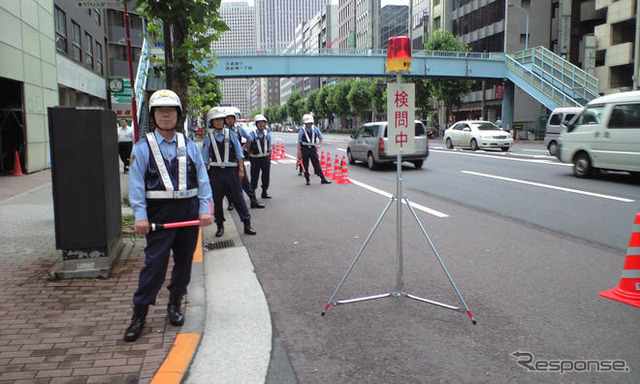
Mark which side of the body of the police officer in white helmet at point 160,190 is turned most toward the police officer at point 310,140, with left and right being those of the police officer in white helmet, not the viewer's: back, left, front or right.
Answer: back

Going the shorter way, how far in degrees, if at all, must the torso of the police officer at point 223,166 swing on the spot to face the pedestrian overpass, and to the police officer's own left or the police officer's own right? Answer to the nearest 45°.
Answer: approximately 135° to the police officer's own left

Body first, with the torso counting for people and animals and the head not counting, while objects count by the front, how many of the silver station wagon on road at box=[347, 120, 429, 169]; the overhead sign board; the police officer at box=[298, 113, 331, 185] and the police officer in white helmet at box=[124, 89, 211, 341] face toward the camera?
3

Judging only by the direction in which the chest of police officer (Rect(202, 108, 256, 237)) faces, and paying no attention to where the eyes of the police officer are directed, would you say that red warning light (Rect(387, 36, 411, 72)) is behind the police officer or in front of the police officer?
in front

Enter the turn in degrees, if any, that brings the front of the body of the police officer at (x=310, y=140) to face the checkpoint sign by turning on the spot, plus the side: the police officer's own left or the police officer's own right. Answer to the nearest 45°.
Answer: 0° — they already face it

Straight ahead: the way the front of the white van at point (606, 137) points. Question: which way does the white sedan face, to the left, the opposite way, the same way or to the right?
the opposite way
